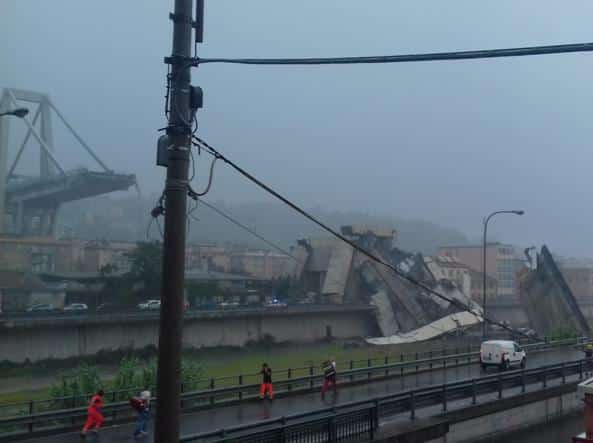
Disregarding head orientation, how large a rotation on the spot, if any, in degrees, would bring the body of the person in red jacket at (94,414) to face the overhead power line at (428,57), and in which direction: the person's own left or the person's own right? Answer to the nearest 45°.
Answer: approximately 90° to the person's own right

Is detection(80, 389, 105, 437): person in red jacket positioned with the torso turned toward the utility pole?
no

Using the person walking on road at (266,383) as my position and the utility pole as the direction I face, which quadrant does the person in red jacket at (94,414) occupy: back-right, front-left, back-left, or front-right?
front-right

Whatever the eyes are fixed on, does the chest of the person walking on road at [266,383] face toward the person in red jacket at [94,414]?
no

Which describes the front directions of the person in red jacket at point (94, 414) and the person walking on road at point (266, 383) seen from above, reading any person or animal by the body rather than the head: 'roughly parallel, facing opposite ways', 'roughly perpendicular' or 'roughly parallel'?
roughly perpendicular
